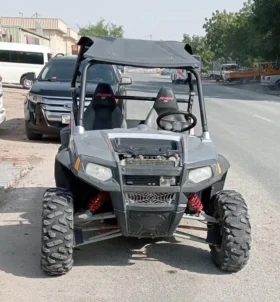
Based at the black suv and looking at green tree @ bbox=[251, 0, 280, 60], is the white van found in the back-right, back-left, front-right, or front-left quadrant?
front-left

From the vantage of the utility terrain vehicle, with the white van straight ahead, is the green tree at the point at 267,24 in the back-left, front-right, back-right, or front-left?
front-right

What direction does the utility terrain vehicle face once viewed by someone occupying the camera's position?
facing the viewer

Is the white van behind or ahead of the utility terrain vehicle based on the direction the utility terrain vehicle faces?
behind

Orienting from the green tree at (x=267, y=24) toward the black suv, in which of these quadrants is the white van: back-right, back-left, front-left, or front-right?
front-right

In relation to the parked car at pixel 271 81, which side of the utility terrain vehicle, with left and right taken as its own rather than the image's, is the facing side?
back

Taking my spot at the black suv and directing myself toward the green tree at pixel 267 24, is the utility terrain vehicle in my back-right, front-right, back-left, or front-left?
back-right

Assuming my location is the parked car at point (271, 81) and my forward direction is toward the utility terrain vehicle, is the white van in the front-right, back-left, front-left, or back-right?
front-right

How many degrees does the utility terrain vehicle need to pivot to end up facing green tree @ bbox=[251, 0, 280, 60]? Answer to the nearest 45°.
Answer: approximately 180°
